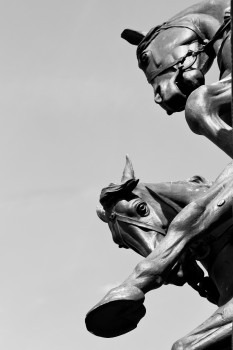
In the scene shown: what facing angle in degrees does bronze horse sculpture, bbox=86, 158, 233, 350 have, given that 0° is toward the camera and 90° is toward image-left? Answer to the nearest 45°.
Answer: approximately 45°

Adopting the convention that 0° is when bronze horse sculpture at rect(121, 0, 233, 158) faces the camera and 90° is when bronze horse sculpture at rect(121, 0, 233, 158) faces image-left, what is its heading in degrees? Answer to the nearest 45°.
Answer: approximately 90°
